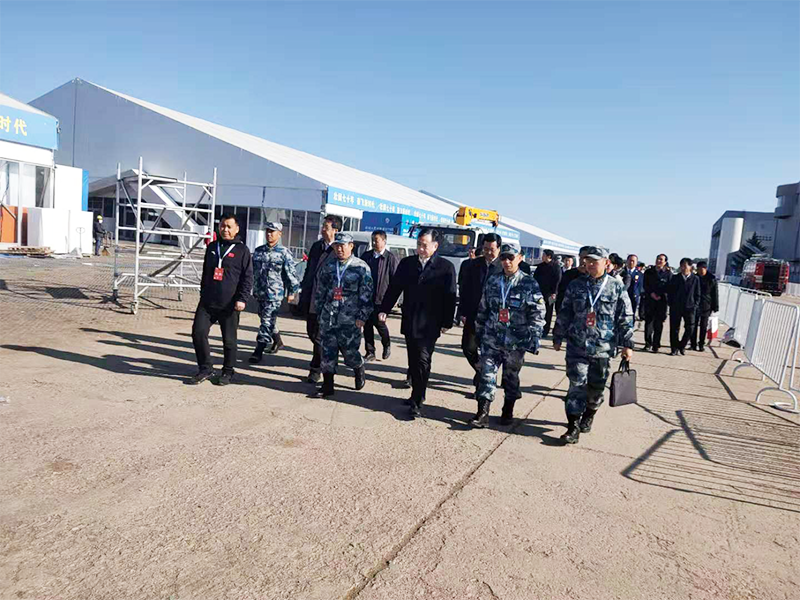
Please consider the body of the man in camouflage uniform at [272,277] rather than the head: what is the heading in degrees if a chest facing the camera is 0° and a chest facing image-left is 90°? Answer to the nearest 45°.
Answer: approximately 45°

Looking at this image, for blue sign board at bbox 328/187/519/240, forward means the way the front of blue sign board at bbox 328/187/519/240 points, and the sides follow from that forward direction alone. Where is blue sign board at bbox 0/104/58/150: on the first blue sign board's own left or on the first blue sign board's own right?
on the first blue sign board's own right

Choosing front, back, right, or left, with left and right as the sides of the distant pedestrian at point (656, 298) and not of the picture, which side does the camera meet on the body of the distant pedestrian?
front

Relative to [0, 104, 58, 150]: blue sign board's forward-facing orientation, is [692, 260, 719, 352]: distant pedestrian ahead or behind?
ahead

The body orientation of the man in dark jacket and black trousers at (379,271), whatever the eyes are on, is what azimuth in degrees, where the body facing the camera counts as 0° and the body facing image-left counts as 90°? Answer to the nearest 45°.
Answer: approximately 0°

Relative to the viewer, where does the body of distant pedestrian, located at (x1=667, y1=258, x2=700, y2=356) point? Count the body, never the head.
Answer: toward the camera

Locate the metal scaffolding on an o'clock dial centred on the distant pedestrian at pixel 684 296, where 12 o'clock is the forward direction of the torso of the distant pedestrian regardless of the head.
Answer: The metal scaffolding is roughly at 2 o'clock from the distant pedestrian.

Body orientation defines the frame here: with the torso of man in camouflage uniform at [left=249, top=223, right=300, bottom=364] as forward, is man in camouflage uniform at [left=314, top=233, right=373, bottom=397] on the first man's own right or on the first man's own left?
on the first man's own left

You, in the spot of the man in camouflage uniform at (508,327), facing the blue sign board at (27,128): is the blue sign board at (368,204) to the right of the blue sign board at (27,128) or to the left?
right

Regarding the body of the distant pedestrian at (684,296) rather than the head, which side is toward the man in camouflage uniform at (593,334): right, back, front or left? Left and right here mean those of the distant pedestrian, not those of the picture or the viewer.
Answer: front

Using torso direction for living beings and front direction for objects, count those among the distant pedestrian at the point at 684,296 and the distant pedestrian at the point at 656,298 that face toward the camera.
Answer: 2

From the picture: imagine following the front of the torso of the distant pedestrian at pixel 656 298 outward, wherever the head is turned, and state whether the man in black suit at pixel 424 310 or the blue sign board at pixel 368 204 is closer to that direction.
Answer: the man in black suit

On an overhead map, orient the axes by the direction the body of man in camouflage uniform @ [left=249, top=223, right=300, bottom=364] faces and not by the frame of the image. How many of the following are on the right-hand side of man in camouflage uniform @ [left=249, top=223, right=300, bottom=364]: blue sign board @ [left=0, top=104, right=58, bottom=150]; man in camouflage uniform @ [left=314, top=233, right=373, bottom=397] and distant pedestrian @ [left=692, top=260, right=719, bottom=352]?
1

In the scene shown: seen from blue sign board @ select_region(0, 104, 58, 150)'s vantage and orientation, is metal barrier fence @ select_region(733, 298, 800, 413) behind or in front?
in front

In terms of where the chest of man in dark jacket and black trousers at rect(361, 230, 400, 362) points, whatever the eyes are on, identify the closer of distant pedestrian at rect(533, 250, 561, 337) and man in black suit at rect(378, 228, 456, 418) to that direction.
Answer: the man in black suit

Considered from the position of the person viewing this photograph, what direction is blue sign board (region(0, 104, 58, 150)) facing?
facing the viewer and to the right of the viewer
